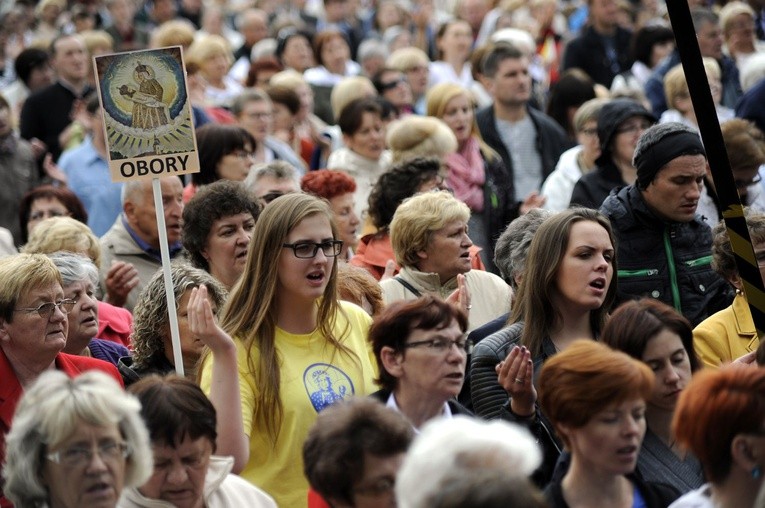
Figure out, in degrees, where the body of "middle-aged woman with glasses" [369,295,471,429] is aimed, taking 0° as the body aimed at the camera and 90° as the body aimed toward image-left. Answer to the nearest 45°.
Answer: approximately 315°

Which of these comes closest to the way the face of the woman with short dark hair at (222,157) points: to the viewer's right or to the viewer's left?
to the viewer's right

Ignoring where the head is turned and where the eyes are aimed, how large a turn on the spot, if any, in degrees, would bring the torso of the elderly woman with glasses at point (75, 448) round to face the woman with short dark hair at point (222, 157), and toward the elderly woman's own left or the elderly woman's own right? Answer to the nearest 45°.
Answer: approximately 135° to the elderly woman's own left

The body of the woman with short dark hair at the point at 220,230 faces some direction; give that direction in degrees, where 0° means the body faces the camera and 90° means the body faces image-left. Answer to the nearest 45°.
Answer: approximately 315°

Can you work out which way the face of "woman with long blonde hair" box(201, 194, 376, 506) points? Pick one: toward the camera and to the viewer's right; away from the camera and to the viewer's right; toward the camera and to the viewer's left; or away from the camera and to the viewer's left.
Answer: toward the camera and to the viewer's right

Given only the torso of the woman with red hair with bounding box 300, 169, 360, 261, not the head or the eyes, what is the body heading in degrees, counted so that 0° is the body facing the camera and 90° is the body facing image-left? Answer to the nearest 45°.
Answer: approximately 315°

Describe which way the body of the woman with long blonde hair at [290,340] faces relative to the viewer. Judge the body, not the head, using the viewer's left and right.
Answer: facing the viewer and to the right of the viewer

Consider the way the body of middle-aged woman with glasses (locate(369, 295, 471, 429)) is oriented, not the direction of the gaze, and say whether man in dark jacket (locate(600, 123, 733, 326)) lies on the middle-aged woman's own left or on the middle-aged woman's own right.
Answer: on the middle-aged woman's own left

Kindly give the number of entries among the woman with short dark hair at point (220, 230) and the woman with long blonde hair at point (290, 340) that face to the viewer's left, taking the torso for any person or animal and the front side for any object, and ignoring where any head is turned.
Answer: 0

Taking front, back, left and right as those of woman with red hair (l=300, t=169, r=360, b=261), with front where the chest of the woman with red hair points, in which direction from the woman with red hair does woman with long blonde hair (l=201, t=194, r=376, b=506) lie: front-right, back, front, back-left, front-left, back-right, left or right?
front-right

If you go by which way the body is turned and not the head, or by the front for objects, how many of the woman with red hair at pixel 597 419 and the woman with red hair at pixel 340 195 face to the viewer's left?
0

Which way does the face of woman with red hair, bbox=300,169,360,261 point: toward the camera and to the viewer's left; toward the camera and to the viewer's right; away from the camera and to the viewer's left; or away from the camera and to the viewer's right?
toward the camera and to the viewer's right
